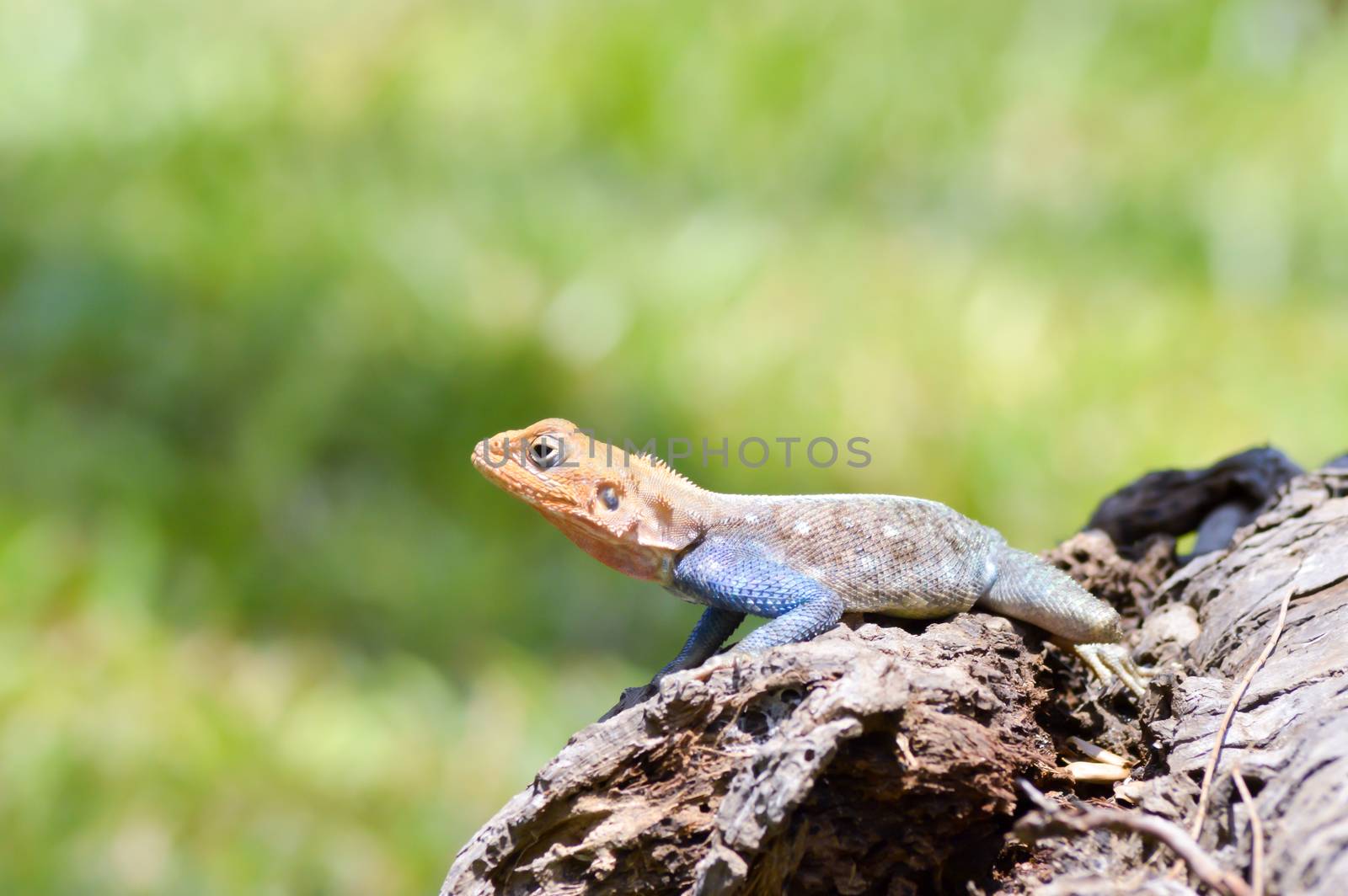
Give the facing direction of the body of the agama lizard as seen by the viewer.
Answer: to the viewer's left

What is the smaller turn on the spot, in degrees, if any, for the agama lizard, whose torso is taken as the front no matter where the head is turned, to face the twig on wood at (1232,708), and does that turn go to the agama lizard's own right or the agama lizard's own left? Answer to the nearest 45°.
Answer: approximately 180°
